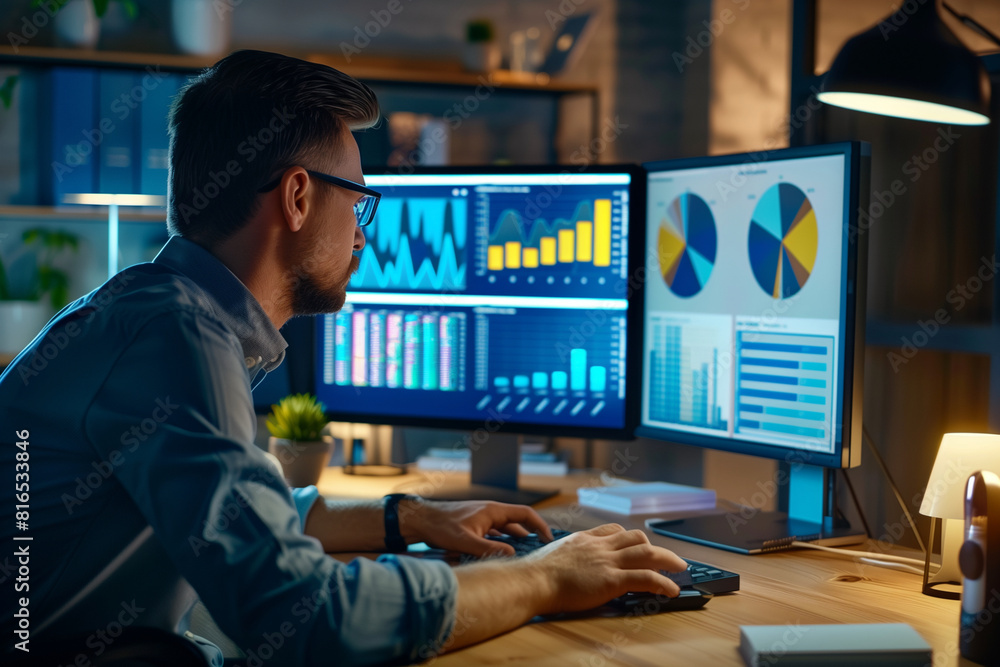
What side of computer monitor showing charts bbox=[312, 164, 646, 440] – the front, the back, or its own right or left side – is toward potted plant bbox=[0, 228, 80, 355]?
right

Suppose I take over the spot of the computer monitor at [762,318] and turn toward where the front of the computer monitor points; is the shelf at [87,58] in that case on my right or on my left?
on my right

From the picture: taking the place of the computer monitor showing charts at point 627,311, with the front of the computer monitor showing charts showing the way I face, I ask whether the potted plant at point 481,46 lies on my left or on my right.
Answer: on my right

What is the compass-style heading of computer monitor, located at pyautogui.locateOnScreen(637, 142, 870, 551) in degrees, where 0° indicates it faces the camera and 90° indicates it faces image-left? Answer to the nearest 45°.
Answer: approximately 45°

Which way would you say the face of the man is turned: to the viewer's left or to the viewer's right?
to the viewer's right

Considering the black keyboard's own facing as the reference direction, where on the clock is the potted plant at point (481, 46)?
The potted plant is roughly at 4 o'clock from the black keyboard.
